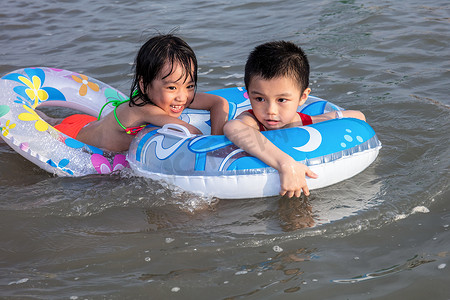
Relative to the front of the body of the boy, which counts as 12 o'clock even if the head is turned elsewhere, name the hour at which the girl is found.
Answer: The girl is roughly at 4 o'clock from the boy.

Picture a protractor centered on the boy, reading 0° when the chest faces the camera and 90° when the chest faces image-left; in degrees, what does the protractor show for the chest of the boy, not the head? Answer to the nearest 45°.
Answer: approximately 0°
